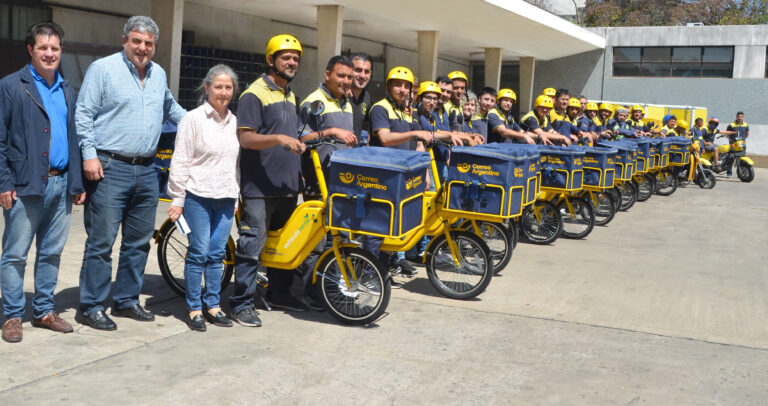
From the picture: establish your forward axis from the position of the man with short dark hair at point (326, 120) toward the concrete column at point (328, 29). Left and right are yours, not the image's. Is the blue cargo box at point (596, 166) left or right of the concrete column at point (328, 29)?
right

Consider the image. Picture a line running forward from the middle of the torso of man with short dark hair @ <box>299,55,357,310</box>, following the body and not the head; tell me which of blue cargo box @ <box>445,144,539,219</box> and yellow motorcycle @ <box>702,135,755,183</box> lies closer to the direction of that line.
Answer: the blue cargo box

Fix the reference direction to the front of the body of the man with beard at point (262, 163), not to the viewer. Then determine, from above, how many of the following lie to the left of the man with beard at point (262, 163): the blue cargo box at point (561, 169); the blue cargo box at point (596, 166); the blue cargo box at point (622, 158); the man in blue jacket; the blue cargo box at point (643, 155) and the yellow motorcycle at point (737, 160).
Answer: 5

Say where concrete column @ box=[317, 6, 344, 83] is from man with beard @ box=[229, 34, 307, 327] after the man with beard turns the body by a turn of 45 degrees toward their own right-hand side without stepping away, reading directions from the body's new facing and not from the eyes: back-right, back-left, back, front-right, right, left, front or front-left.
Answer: back

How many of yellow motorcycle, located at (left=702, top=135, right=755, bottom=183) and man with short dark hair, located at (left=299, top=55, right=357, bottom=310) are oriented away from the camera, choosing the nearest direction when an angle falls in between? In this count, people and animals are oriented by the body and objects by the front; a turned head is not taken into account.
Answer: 0

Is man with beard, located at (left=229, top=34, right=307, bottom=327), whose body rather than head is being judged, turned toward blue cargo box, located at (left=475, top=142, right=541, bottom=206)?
no

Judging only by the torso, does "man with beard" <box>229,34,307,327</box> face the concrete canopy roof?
no

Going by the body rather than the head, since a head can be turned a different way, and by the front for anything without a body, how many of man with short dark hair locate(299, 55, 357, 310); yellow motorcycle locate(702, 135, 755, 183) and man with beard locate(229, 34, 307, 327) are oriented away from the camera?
0

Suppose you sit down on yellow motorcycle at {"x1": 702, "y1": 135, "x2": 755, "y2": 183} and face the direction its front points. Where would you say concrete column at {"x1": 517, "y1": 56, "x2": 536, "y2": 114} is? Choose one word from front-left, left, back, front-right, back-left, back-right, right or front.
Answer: back

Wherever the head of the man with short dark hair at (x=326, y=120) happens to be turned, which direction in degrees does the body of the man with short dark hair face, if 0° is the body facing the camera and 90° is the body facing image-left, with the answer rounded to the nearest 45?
approximately 315°

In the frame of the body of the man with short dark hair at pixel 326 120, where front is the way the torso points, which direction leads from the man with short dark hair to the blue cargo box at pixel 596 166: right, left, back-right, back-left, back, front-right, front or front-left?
left

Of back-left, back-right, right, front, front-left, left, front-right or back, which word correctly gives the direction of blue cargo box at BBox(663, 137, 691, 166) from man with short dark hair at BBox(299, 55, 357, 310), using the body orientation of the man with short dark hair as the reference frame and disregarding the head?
left

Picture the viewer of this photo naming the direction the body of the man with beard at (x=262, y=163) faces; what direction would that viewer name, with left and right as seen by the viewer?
facing the viewer and to the right of the viewer

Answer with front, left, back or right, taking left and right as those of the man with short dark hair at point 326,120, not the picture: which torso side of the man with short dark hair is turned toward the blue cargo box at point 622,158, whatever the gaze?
left

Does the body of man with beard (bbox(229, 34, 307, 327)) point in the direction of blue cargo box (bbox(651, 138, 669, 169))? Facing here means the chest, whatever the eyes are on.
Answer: no
